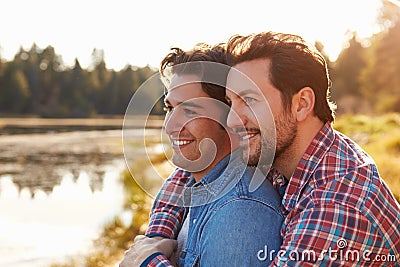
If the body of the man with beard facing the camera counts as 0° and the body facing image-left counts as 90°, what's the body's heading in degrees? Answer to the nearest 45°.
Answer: approximately 90°

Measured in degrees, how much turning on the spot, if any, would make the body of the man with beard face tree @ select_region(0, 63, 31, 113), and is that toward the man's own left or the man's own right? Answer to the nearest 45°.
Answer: approximately 45° to the man's own right

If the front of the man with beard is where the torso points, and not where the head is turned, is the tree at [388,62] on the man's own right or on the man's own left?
on the man's own right

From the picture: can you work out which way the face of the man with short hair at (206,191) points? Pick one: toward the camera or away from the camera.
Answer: toward the camera

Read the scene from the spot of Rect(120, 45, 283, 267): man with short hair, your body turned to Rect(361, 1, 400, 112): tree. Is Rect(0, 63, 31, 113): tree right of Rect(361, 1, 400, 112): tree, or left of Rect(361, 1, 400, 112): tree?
left
